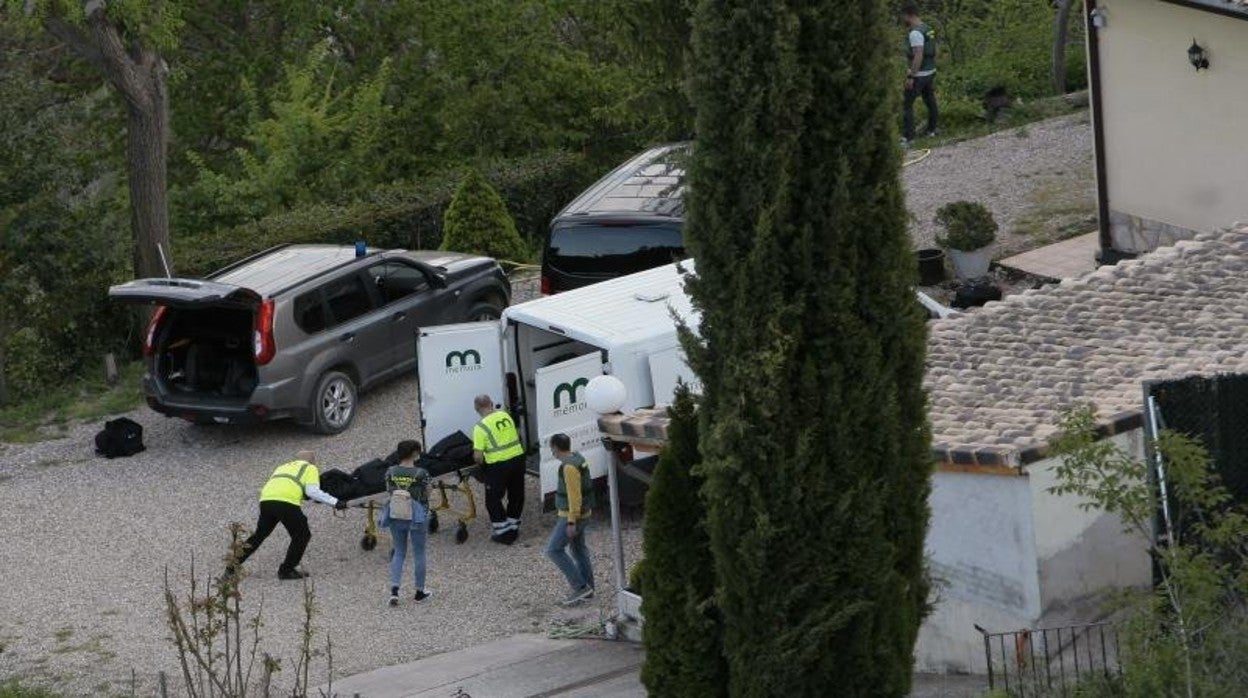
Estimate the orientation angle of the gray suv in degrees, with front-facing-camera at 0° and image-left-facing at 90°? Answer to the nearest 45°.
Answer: approximately 225°

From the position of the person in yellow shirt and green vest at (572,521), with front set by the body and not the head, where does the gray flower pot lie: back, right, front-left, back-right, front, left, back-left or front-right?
back-right

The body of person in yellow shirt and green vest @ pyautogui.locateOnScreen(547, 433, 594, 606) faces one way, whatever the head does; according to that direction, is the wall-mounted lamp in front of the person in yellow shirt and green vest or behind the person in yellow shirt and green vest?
behind

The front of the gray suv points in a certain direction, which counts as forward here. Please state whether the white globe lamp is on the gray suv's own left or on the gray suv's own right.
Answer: on the gray suv's own right

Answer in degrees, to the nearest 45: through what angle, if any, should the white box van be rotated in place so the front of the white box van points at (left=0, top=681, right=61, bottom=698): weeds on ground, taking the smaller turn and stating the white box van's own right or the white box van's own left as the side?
approximately 180°

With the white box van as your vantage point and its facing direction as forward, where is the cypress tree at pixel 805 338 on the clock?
The cypress tree is roughly at 4 o'clock from the white box van.

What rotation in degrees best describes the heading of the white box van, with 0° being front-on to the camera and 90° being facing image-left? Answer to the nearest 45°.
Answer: approximately 225°

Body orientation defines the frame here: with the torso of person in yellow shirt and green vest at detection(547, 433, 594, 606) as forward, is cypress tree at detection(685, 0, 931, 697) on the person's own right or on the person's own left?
on the person's own left

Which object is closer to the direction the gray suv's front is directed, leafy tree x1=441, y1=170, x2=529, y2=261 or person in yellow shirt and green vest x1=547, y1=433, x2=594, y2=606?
the leafy tree

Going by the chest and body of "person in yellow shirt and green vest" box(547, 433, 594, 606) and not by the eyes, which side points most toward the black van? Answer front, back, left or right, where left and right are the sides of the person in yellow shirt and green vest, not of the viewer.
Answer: right

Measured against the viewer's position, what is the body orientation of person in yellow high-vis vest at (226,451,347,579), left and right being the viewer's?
facing away from the viewer and to the right of the viewer
